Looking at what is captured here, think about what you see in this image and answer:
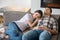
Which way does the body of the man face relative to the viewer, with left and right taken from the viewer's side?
facing the viewer and to the left of the viewer
